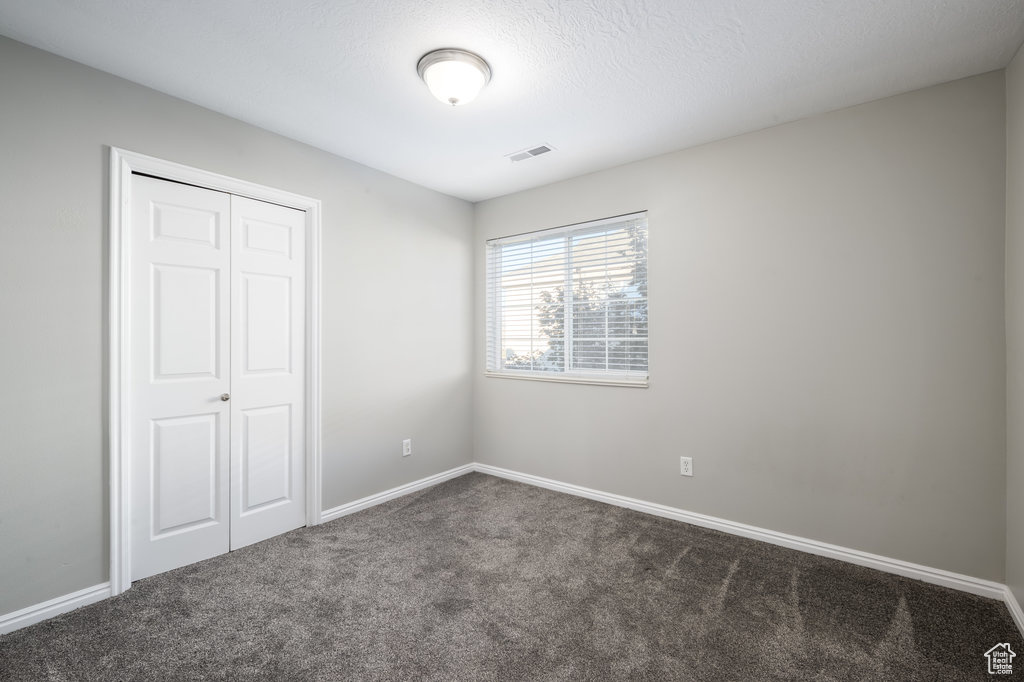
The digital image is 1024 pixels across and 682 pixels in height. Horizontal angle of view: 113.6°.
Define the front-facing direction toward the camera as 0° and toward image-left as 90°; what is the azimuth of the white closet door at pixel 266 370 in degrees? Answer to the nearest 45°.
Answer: approximately 315°

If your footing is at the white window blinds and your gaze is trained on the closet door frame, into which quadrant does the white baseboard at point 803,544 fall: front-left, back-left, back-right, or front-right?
back-left

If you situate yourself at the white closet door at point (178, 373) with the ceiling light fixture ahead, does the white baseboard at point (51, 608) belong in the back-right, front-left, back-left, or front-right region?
back-right

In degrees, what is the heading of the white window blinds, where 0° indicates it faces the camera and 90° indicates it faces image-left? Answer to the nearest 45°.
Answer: approximately 45°

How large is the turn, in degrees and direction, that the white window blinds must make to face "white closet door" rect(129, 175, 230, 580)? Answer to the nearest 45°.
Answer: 0° — it already faces it

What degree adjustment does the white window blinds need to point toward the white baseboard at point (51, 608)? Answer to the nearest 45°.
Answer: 0° — it already faces it
